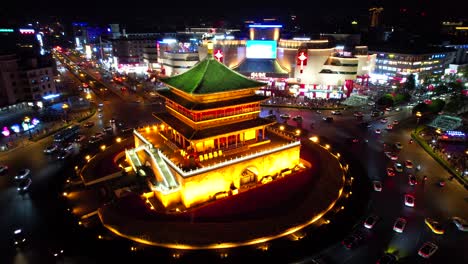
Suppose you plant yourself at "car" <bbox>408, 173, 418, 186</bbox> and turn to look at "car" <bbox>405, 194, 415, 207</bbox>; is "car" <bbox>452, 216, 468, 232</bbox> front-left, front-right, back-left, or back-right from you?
front-left

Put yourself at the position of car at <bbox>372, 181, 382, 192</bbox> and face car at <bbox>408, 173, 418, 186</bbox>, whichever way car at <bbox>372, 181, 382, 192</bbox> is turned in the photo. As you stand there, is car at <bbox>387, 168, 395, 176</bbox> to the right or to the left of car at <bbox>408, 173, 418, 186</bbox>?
left

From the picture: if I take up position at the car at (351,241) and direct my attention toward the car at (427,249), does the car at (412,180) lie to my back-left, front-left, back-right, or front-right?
front-left

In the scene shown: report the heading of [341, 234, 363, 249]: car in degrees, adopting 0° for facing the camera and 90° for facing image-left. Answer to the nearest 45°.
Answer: approximately 225°

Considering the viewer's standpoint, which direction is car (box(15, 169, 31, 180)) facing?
facing the viewer and to the left of the viewer
